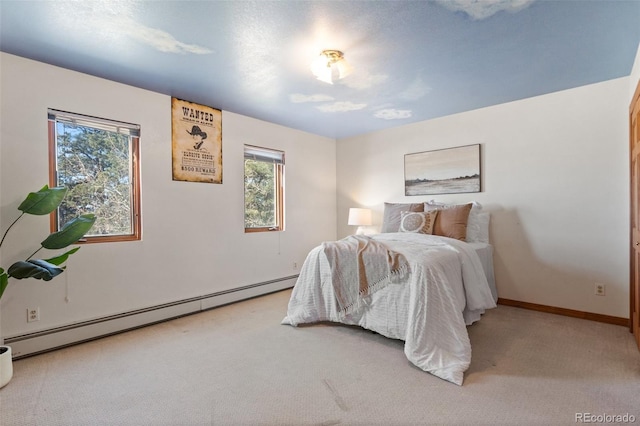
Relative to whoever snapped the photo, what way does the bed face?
facing the viewer and to the left of the viewer

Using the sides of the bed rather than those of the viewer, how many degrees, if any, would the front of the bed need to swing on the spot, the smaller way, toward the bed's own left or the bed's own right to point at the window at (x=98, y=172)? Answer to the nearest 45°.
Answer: approximately 45° to the bed's own right

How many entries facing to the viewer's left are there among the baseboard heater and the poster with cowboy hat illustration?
0

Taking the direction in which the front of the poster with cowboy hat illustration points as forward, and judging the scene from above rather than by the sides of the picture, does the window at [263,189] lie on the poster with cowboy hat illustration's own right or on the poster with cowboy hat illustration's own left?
on the poster with cowboy hat illustration's own left

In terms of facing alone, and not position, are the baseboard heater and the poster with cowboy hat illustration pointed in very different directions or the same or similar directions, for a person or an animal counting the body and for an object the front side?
same or similar directions

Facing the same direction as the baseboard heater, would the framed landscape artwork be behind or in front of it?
in front

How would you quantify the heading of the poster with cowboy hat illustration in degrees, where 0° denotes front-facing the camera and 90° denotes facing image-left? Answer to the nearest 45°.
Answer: approximately 315°

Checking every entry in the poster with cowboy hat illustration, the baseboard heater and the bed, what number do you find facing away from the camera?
0

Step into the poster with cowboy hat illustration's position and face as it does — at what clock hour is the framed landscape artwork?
The framed landscape artwork is roughly at 11 o'clock from the poster with cowboy hat illustration.

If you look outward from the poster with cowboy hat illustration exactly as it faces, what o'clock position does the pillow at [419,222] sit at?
The pillow is roughly at 11 o'clock from the poster with cowboy hat illustration.

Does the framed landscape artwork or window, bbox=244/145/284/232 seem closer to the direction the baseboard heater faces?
the framed landscape artwork
